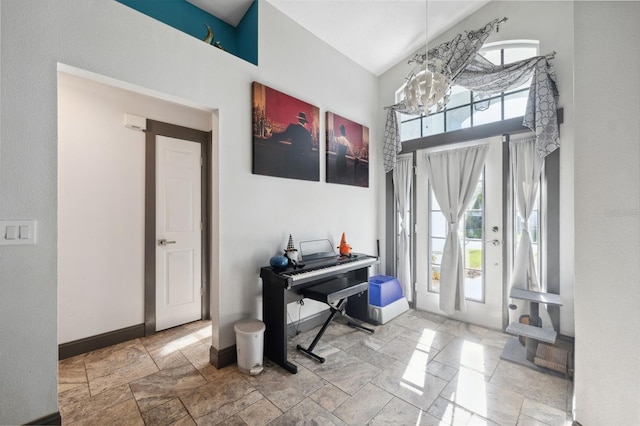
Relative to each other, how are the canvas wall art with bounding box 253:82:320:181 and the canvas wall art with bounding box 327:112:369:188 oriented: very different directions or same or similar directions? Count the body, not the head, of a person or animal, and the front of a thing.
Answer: same or similar directions

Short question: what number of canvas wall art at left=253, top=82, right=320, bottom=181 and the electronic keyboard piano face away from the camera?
0

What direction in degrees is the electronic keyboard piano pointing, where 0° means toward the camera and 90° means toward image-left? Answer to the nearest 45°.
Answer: approximately 315°

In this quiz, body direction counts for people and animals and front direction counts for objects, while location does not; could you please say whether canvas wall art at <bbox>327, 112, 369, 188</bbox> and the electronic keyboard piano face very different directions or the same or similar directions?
same or similar directions

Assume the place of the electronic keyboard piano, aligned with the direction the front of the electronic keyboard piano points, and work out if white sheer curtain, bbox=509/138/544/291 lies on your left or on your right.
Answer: on your left

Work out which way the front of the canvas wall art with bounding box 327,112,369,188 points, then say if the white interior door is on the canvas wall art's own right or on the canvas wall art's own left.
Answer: on the canvas wall art's own right

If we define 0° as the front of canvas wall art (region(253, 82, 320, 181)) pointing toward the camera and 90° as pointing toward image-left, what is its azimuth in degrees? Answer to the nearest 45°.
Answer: approximately 315°

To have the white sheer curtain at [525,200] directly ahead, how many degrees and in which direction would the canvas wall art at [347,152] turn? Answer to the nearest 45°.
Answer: approximately 45° to its left

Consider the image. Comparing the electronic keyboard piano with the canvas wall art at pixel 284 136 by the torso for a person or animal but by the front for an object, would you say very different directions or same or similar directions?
same or similar directions

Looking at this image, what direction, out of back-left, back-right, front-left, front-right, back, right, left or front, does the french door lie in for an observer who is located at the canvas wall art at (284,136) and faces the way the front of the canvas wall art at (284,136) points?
front-left

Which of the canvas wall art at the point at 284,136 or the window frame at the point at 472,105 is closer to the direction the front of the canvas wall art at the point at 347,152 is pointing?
the window frame

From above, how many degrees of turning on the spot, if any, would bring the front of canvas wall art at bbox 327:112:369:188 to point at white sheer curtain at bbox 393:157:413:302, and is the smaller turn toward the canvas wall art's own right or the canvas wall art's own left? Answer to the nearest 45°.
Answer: approximately 45° to the canvas wall art's own left

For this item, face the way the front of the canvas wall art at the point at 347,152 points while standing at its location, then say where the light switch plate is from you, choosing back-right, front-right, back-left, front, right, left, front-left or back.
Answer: right

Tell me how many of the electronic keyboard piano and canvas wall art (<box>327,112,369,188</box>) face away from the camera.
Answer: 0

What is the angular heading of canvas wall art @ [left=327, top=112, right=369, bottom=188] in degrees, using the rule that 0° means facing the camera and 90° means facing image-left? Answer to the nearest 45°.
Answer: approximately 315°
